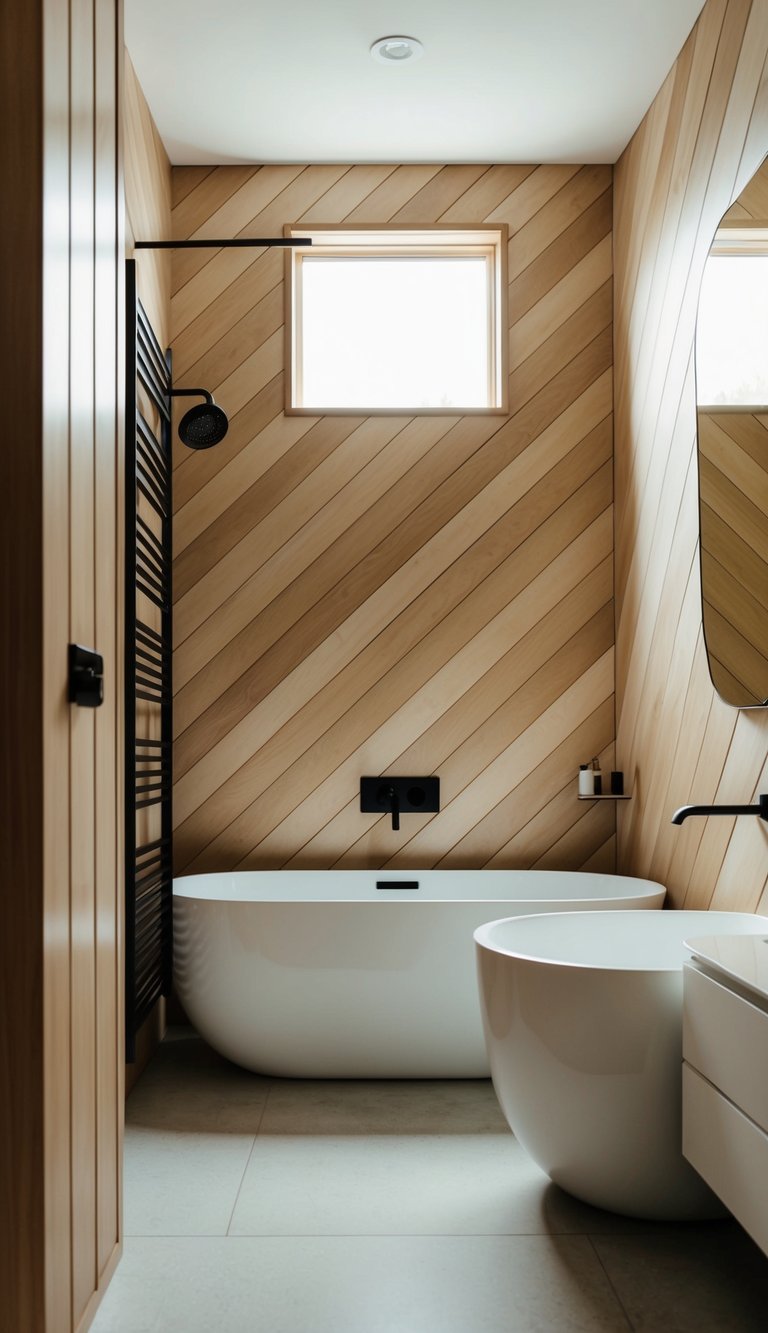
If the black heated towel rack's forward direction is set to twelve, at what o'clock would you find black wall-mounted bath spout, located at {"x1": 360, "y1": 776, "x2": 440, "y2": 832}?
The black wall-mounted bath spout is roughly at 11 o'clock from the black heated towel rack.

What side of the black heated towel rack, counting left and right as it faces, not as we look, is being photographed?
right

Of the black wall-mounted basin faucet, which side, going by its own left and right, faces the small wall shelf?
right

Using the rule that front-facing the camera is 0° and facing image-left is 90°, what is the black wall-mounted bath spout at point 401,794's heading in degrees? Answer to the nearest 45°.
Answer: approximately 0°

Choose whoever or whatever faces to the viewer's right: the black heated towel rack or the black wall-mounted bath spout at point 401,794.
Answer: the black heated towel rack

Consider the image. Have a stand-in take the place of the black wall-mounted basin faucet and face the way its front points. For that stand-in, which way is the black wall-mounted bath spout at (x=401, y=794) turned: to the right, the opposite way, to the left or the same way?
to the left

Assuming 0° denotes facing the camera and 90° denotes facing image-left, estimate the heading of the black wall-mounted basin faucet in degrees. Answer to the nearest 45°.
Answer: approximately 90°

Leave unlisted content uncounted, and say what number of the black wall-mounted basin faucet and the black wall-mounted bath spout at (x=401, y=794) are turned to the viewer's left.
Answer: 1

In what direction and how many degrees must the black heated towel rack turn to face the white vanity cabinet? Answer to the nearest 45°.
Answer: approximately 45° to its right
